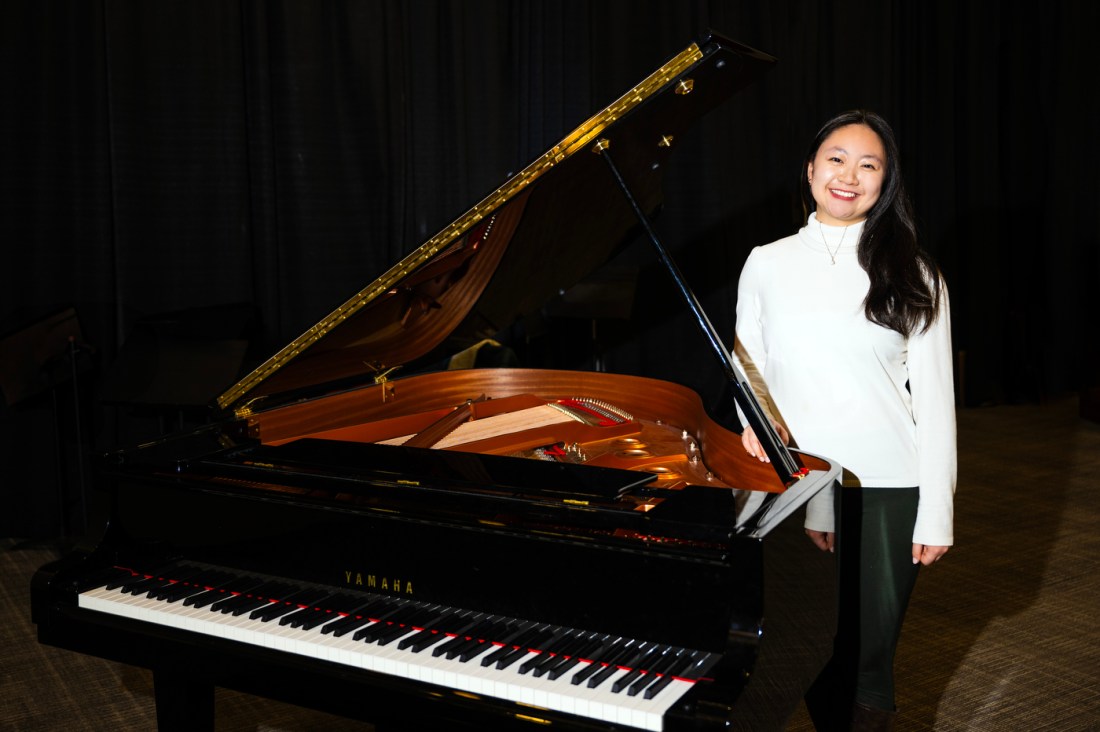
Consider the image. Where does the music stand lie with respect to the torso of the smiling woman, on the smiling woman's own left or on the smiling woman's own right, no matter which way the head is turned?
on the smiling woman's own right

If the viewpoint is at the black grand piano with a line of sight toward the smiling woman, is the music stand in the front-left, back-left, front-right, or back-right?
back-left

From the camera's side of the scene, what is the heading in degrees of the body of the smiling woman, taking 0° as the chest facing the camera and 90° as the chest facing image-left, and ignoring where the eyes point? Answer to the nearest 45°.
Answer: approximately 0°

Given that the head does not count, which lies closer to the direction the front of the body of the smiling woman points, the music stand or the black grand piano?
the black grand piano

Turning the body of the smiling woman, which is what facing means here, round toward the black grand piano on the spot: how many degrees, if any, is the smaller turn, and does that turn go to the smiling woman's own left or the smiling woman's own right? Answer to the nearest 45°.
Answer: approximately 45° to the smiling woman's own right
